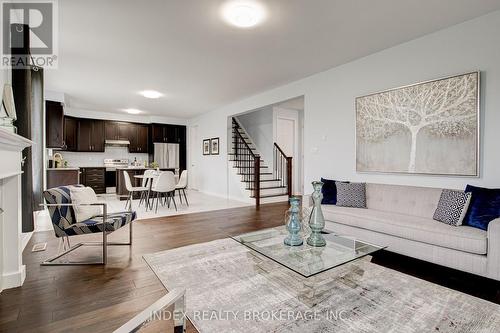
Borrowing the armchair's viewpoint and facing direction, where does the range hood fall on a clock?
The range hood is roughly at 8 o'clock from the armchair.

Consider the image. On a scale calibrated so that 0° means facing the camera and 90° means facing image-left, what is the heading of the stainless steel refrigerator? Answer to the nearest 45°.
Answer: approximately 0°

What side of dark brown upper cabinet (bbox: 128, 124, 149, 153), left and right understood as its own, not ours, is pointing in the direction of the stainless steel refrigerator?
left

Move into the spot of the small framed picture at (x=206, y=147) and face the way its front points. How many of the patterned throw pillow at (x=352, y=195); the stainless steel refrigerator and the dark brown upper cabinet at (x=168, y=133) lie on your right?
2

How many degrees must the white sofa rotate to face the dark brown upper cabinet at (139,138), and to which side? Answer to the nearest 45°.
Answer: approximately 45° to its right

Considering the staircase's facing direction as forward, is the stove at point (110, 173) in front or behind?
behind

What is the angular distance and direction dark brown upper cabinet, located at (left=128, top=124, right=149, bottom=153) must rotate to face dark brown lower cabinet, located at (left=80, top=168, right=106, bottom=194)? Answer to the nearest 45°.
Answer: approximately 90° to its right

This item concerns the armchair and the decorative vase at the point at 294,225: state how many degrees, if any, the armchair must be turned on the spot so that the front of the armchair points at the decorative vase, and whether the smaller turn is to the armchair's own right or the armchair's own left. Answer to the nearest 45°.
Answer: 0° — it already faces it

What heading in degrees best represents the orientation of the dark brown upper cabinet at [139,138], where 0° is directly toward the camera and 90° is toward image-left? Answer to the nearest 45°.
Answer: approximately 0°
